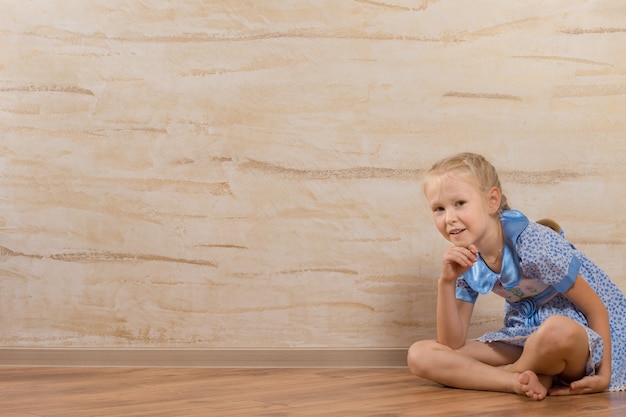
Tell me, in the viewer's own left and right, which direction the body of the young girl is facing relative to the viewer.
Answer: facing the viewer and to the left of the viewer
